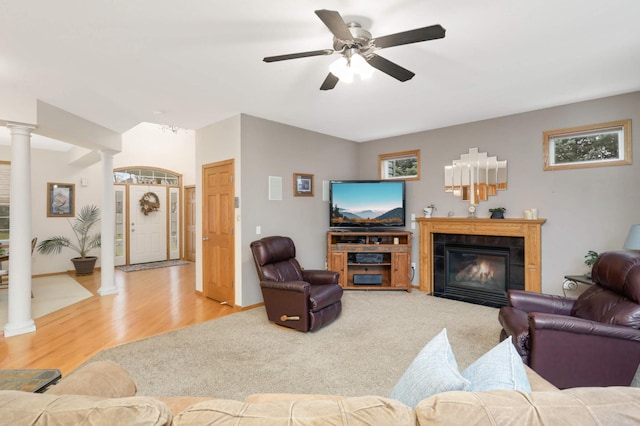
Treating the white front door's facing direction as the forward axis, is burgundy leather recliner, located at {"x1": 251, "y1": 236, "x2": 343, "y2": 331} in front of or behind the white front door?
in front

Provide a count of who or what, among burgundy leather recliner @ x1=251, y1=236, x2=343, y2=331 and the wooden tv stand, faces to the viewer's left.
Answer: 0

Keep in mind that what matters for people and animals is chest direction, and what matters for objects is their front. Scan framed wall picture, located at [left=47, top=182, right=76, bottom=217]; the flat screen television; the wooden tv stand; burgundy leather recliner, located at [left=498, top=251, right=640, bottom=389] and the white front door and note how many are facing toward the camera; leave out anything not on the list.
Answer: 4

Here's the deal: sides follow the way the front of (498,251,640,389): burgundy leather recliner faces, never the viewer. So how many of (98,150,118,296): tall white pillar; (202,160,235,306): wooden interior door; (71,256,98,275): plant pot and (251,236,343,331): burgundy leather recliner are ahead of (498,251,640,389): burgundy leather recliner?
4

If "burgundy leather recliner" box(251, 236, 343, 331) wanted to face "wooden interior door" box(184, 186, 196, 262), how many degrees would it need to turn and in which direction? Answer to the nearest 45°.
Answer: approximately 180°

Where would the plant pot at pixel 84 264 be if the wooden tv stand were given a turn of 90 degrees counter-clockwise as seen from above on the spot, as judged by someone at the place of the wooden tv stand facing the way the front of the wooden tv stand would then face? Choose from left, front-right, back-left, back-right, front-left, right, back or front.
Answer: back

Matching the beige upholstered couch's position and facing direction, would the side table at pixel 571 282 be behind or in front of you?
in front

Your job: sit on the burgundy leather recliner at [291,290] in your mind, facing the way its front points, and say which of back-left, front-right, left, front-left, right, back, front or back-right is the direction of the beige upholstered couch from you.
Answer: front-right

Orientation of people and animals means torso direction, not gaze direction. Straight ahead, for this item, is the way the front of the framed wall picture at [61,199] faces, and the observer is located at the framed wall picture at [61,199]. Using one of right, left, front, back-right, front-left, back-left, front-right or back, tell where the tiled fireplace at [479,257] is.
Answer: front-left

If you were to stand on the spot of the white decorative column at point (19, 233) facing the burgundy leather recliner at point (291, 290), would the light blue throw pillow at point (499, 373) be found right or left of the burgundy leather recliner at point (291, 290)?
right

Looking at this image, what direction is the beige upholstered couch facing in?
away from the camera

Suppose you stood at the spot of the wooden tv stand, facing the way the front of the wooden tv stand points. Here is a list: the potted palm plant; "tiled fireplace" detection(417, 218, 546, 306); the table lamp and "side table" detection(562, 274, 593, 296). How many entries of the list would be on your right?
1

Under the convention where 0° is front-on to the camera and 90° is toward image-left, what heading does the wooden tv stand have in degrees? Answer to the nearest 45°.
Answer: approximately 0°

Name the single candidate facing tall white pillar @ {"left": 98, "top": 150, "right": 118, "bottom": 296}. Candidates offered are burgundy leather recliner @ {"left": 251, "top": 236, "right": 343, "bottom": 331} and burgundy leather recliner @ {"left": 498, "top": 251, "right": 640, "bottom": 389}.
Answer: burgundy leather recliner @ {"left": 498, "top": 251, "right": 640, "bottom": 389}

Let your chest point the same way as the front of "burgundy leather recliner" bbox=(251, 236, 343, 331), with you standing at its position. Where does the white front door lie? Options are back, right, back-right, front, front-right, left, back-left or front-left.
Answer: back

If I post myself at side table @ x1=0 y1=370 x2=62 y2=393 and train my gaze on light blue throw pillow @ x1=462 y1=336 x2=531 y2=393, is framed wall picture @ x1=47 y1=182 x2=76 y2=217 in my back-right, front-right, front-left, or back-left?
back-left
